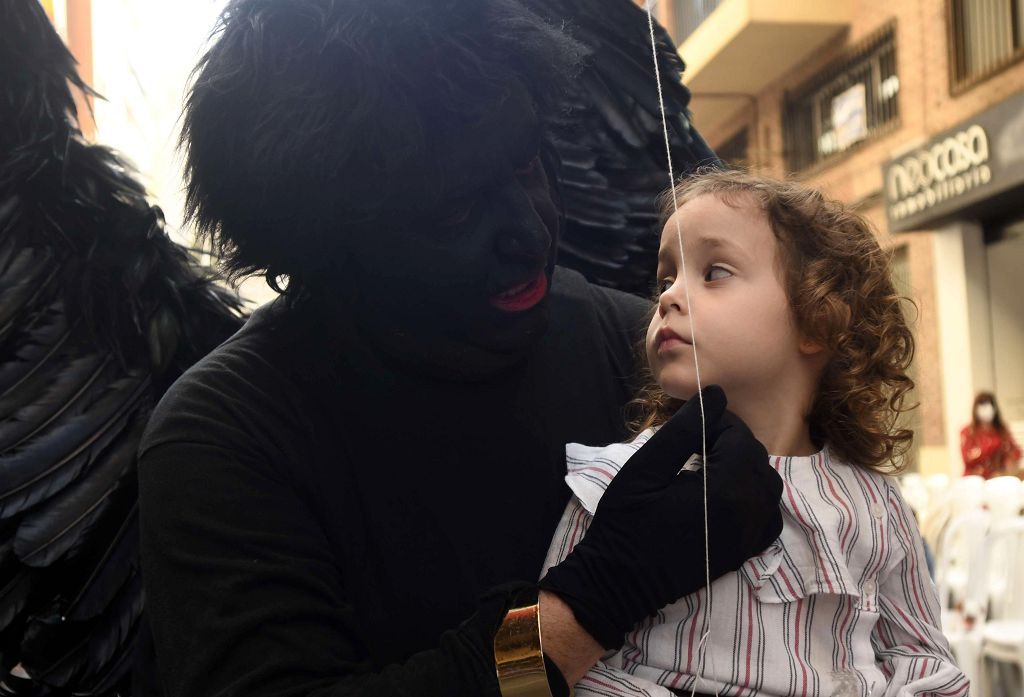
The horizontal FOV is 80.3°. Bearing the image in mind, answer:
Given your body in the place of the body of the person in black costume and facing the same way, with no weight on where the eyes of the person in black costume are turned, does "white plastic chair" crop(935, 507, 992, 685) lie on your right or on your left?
on your left

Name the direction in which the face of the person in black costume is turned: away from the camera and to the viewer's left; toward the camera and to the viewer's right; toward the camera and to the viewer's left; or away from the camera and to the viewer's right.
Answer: toward the camera and to the viewer's right

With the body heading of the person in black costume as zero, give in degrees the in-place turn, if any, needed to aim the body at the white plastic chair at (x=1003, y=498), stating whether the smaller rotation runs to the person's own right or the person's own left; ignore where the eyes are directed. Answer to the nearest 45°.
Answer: approximately 90° to the person's own left

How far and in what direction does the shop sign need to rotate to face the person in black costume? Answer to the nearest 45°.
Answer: approximately 45° to its left

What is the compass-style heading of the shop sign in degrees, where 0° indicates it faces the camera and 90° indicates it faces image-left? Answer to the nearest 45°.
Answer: approximately 45°

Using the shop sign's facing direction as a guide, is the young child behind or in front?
in front

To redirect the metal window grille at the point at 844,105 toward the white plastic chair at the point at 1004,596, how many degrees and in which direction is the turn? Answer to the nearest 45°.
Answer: approximately 45° to its left
